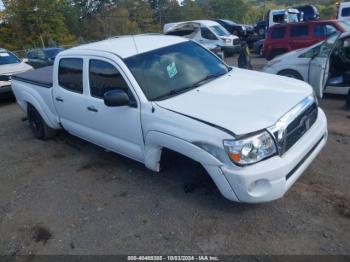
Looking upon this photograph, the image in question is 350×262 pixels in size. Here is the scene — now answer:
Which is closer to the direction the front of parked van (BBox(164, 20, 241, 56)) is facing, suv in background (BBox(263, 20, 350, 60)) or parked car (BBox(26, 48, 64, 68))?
the suv in background

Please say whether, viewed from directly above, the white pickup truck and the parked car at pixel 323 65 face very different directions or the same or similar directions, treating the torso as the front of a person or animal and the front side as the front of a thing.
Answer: very different directions

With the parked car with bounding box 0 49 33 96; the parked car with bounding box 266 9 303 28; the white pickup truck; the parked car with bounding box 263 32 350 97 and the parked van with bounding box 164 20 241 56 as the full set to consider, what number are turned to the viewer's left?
1

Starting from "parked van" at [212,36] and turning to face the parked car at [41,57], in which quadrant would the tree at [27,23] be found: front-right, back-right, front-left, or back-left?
front-right

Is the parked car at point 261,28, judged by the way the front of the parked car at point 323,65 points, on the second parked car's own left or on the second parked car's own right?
on the second parked car's own right

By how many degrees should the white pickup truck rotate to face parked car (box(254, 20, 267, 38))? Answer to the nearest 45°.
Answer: approximately 135° to its left

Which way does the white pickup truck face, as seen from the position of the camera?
facing the viewer and to the right of the viewer

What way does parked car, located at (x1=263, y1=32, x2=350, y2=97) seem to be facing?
to the viewer's left

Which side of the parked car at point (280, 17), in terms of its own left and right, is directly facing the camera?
right
